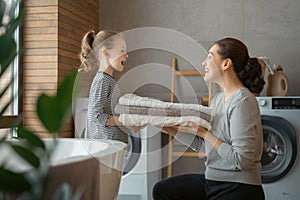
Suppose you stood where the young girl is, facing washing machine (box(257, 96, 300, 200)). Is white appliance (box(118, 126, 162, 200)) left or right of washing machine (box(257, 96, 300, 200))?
left

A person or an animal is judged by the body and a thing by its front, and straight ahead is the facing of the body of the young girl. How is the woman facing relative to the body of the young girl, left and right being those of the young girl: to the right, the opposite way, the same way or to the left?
the opposite way

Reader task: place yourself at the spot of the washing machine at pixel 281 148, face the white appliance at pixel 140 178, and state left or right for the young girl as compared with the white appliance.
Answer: left

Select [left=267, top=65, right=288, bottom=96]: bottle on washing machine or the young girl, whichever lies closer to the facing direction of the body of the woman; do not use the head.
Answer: the young girl

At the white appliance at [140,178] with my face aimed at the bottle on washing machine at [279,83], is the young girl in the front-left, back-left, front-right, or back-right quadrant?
back-right

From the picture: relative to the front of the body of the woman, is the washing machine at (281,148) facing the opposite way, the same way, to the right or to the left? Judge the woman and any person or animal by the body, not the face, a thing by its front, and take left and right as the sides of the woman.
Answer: to the left

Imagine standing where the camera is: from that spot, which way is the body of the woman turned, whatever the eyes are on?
to the viewer's left

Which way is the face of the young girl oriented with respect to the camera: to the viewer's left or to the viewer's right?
to the viewer's right

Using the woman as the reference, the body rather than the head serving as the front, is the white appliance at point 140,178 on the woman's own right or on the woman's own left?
on the woman's own right

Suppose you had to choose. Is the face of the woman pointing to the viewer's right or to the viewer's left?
to the viewer's left

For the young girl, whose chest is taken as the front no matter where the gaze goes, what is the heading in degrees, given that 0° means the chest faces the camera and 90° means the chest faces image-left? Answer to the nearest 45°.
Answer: approximately 270°
